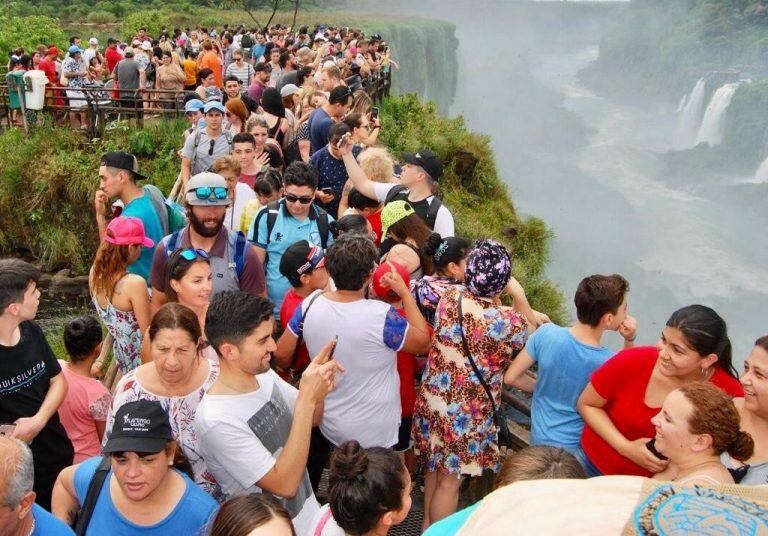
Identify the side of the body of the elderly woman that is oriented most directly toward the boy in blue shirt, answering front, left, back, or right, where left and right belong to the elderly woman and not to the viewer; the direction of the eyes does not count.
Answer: left

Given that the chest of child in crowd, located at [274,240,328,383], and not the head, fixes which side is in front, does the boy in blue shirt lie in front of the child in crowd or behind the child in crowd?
in front

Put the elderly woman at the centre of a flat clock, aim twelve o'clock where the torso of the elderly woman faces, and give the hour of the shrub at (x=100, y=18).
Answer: The shrub is roughly at 6 o'clock from the elderly woman.

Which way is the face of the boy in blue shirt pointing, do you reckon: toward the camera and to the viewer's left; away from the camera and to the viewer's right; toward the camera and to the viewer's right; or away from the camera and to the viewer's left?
away from the camera and to the viewer's right

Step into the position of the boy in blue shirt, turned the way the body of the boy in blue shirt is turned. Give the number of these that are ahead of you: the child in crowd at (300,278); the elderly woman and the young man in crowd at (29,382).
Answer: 0

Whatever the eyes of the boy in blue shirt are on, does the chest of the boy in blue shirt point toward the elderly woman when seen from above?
no

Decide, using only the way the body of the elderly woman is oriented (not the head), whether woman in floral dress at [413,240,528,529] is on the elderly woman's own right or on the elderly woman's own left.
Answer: on the elderly woman's own left

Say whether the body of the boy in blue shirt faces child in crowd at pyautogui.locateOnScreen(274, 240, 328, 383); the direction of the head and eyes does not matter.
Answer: no

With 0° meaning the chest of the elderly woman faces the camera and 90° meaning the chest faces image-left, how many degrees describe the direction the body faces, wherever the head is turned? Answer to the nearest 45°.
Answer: approximately 0°

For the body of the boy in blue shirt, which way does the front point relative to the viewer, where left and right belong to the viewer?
facing away from the viewer and to the right of the viewer

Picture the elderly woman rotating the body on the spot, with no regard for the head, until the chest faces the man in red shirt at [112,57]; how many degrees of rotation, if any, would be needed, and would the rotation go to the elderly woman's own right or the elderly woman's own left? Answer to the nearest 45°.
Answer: approximately 180°

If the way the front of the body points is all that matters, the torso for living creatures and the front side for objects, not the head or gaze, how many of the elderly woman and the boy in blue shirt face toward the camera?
1

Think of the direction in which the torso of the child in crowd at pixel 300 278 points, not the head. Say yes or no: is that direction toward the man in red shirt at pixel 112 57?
no

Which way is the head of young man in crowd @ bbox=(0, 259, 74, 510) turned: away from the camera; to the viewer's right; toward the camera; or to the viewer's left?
to the viewer's right

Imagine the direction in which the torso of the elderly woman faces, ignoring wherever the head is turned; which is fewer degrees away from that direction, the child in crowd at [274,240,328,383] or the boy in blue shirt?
the boy in blue shirt

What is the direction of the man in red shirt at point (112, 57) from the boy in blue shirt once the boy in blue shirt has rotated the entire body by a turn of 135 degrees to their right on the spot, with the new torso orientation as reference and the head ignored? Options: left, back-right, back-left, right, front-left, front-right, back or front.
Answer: back-right
